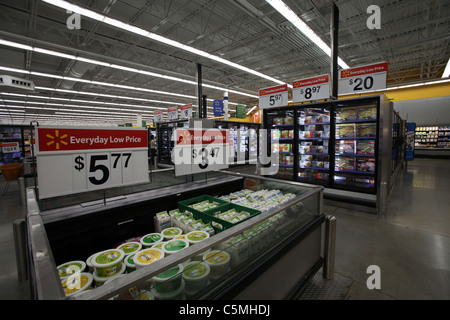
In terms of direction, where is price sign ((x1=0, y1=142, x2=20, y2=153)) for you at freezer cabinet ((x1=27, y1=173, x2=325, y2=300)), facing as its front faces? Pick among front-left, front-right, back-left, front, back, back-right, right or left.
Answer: back

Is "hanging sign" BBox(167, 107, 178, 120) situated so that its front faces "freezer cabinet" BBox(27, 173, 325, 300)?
yes

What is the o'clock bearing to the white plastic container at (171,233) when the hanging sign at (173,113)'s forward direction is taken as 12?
The white plastic container is roughly at 12 o'clock from the hanging sign.

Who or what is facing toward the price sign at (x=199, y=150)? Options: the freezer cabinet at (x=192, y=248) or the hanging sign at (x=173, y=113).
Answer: the hanging sign

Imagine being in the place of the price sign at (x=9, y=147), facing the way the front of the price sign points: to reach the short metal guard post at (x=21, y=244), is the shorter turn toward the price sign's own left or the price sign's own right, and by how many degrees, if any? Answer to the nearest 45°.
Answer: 0° — it already faces it

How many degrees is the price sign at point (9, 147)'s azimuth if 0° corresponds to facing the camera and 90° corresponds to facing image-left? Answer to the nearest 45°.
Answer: approximately 0°

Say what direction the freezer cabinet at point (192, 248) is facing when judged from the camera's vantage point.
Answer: facing the viewer and to the right of the viewer

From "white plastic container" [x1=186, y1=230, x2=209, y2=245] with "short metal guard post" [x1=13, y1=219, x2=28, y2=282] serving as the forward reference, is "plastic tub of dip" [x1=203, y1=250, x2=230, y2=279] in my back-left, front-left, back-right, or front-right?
back-left

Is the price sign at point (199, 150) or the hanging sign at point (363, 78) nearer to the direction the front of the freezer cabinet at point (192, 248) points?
the hanging sign

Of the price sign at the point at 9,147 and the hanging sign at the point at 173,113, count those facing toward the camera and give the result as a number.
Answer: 2
